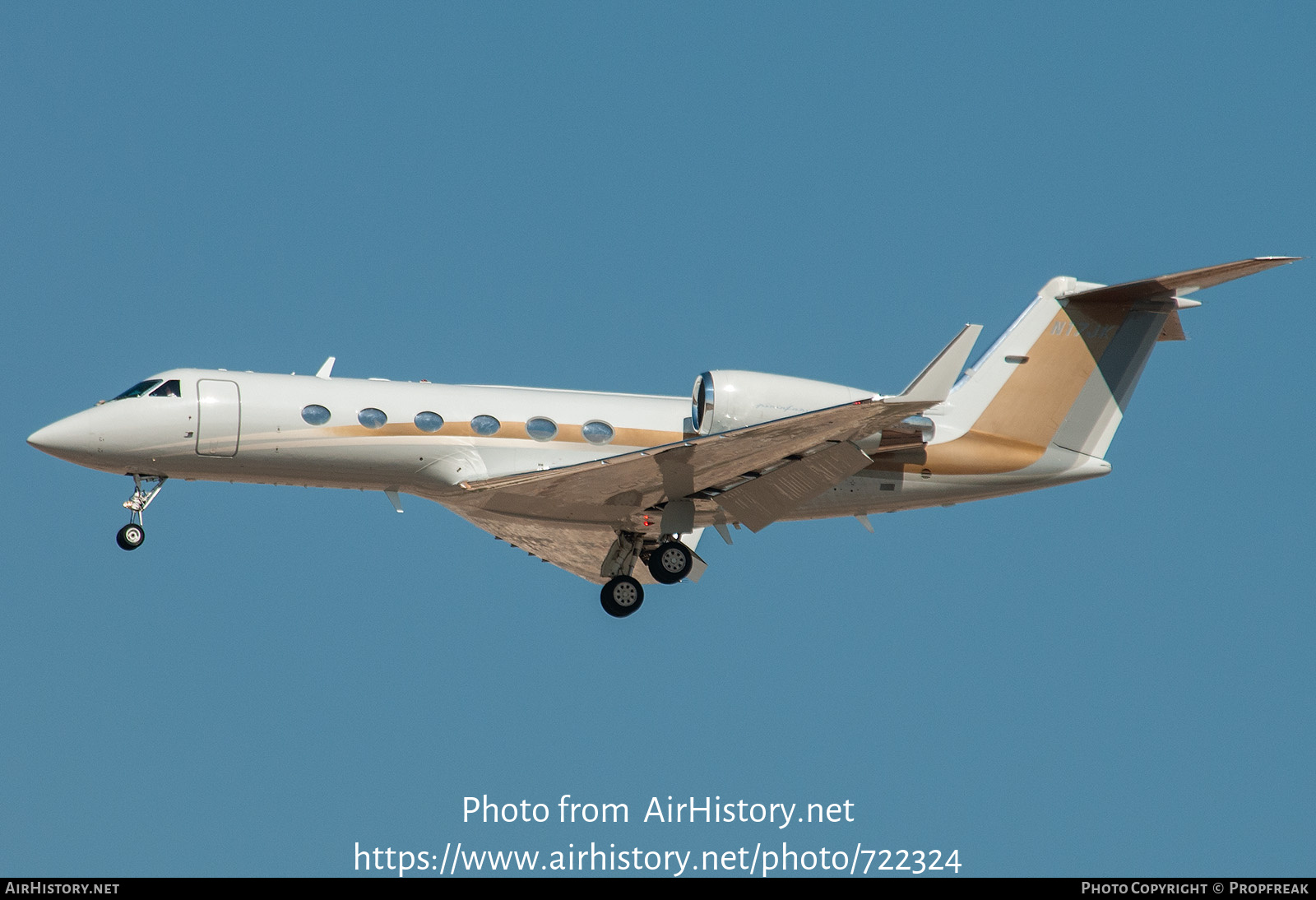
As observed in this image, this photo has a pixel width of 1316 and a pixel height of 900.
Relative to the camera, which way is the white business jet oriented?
to the viewer's left
